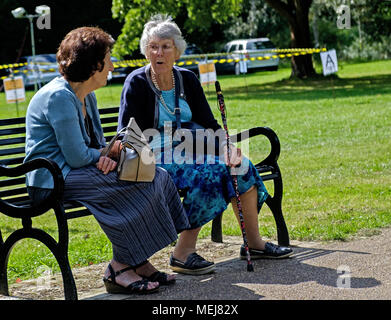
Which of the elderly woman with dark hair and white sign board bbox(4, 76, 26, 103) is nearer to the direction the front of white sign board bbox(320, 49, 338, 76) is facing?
the elderly woman with dark hair

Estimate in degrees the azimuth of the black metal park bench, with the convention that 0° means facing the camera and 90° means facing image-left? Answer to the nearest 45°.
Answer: approximately 315°

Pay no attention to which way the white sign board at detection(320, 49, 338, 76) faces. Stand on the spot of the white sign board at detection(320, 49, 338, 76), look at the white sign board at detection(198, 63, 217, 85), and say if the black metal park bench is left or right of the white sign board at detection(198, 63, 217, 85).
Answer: left

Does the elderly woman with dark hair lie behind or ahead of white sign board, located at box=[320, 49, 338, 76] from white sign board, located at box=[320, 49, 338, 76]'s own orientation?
ahead

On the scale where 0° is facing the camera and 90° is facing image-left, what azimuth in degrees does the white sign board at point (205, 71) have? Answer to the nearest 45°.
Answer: approximately 0°

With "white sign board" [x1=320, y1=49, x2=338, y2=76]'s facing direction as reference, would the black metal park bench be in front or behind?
in front

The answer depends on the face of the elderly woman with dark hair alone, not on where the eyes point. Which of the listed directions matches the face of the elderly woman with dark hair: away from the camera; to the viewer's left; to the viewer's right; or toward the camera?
to the viewer's right

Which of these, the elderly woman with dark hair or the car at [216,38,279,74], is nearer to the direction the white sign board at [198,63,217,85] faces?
the elderly woman with dark hair

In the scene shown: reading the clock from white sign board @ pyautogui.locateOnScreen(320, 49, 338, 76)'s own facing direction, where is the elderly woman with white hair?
The elderly woman with white hair is roughly at 12 o'clock from the white sign board.

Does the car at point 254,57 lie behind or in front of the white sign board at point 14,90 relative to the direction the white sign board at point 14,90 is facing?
behind

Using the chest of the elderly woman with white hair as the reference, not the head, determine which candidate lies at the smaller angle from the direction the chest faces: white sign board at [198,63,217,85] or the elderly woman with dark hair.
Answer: the elderly woman with dark hair

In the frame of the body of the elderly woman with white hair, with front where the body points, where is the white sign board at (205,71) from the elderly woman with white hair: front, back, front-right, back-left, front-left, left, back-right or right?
back-left

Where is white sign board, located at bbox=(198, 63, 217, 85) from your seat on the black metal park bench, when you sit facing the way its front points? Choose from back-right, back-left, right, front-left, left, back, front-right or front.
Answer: back-left
